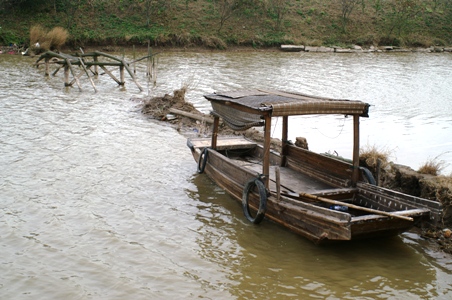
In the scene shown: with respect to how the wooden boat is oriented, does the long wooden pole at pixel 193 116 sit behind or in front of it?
in front

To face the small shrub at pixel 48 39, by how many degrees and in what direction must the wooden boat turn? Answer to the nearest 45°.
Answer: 0° — it already faces it

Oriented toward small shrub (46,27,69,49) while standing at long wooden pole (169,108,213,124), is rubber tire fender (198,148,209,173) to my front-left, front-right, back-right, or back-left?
back-left

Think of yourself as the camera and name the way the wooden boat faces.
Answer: facing away from the viewer and to the left of the viewer

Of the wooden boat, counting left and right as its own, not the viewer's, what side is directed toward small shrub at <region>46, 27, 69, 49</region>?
front
